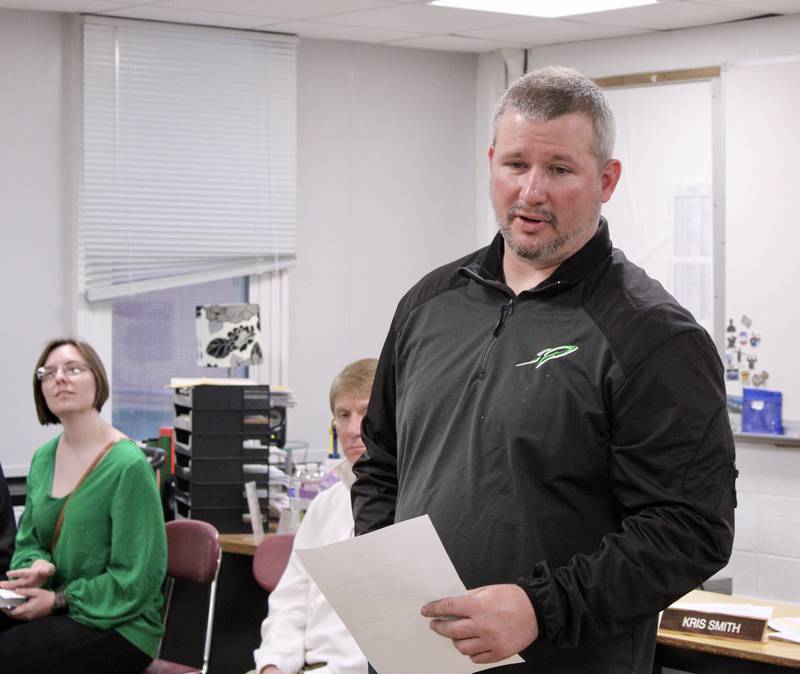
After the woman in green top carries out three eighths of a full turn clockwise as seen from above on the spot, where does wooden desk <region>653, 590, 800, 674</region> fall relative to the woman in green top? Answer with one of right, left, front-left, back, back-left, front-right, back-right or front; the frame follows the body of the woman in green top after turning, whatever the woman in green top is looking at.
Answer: back-right

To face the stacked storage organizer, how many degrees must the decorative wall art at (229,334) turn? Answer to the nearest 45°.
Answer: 0° — it already faces it

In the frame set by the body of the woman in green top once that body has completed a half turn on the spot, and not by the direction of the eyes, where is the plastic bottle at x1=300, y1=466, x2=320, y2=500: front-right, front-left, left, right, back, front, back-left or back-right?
front

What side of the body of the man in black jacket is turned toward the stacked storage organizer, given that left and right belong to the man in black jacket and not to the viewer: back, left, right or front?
right

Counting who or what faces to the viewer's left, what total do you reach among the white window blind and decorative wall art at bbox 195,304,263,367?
0

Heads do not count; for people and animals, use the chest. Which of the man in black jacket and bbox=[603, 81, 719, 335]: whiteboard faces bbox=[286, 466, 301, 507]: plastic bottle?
the whiteboard

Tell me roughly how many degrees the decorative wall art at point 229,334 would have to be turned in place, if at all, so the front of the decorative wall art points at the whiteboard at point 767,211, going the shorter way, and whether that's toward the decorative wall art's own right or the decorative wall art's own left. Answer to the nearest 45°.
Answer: approximately 90° to the decorative wall art's own left

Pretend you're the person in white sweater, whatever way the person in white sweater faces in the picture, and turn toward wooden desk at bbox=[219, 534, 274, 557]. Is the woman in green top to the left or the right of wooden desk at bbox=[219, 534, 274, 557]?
left

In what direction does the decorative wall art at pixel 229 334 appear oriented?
toward the camera

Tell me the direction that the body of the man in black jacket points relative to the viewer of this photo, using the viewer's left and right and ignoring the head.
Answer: facing the viewer and to the left of the viewer

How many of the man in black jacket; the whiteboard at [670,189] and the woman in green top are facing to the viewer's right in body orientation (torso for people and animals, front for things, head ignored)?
0

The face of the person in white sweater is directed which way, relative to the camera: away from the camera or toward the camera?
toward the camera
